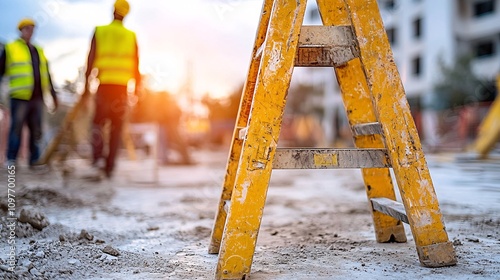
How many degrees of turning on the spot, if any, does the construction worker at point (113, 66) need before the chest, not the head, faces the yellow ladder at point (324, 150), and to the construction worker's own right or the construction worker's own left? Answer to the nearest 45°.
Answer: approximately 180°

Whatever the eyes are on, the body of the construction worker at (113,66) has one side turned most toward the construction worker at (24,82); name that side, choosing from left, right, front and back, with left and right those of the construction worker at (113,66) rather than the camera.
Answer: left

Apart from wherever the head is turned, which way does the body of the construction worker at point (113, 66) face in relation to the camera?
away from the camera

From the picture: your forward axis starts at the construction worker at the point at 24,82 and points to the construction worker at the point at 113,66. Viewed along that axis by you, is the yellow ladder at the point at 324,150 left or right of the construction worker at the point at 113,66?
right

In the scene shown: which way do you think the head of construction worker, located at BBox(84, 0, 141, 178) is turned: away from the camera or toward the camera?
away from the camera

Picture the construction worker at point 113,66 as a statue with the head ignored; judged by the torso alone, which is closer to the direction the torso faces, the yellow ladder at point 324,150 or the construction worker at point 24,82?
the construction worker

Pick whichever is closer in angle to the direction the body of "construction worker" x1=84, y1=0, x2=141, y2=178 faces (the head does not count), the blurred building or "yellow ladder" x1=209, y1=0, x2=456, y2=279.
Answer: the blurred building

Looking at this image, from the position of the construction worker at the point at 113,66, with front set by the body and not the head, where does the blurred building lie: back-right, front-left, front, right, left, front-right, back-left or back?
front-right
